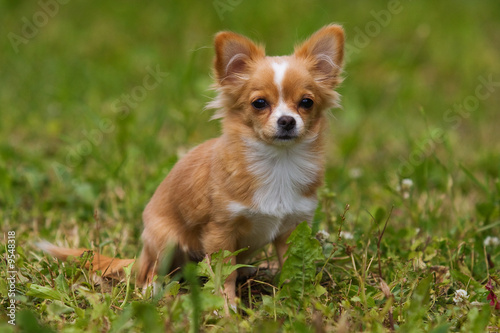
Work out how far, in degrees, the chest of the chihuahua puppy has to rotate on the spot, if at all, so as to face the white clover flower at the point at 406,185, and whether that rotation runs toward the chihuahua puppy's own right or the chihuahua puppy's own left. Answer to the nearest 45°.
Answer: approximately 90° to the chihuahua puppy's own left

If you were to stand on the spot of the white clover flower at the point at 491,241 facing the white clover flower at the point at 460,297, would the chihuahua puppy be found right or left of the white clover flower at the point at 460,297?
right

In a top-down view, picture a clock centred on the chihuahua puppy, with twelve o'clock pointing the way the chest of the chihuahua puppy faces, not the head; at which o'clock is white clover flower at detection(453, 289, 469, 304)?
The white clover flower is roughly at 11 o'clock from the chihuahua puppy.

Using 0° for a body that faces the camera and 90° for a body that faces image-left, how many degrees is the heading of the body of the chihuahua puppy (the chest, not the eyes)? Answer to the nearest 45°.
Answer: approximately 315°

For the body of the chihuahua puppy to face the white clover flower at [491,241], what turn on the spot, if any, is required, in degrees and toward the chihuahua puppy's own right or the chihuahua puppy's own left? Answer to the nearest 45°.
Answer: approximately 45° to the chihuahua puppy's own left

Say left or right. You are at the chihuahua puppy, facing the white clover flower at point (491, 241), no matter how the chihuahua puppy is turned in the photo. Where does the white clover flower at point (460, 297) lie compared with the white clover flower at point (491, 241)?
right
